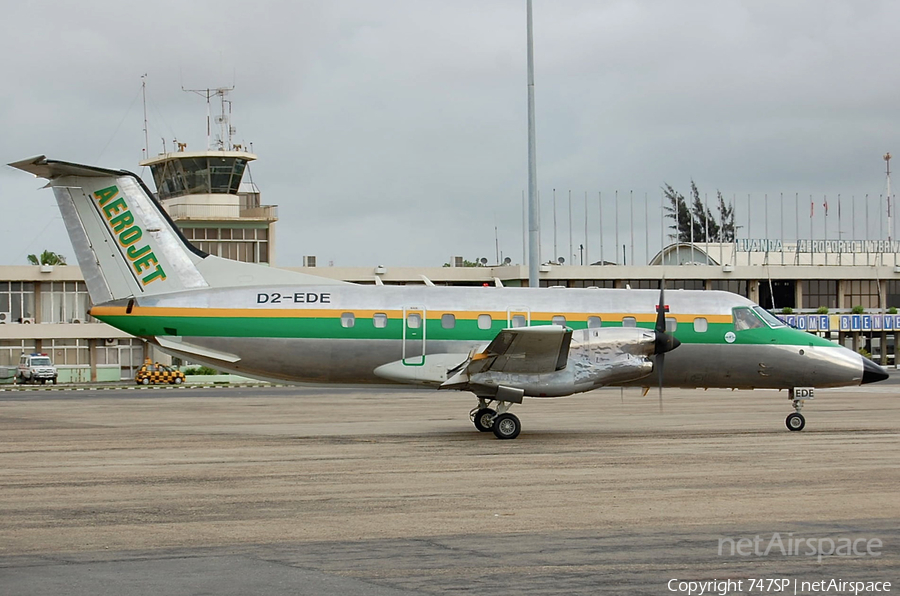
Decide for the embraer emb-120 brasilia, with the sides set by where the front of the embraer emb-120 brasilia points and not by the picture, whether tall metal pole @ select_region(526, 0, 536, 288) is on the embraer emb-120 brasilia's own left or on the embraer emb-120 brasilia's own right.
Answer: on the embraer emb-120 brasilia's own left

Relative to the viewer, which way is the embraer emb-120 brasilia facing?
to the viewer's right
